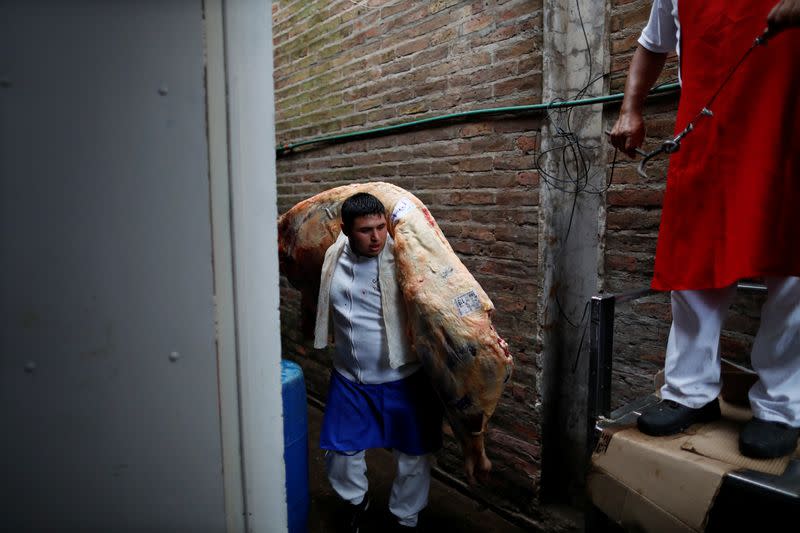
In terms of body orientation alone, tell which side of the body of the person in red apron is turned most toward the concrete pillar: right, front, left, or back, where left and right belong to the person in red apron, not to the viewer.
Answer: right

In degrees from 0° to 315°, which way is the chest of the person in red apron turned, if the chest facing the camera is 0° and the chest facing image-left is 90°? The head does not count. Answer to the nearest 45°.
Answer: approximately 45°

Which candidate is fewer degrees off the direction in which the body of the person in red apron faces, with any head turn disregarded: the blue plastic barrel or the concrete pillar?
the blue plastic barrel

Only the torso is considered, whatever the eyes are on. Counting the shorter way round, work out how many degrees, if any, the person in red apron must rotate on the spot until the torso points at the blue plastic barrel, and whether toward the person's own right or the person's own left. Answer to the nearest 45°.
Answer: approximately 45° to the person's own right

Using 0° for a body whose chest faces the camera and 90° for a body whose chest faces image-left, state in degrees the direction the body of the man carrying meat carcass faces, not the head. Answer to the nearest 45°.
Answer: approximately 0°

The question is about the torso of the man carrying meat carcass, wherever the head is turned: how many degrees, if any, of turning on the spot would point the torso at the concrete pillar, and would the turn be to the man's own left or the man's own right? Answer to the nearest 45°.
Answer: approximately 90° to the man's own left

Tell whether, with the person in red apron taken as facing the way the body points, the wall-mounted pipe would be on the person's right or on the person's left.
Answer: on the person's right
